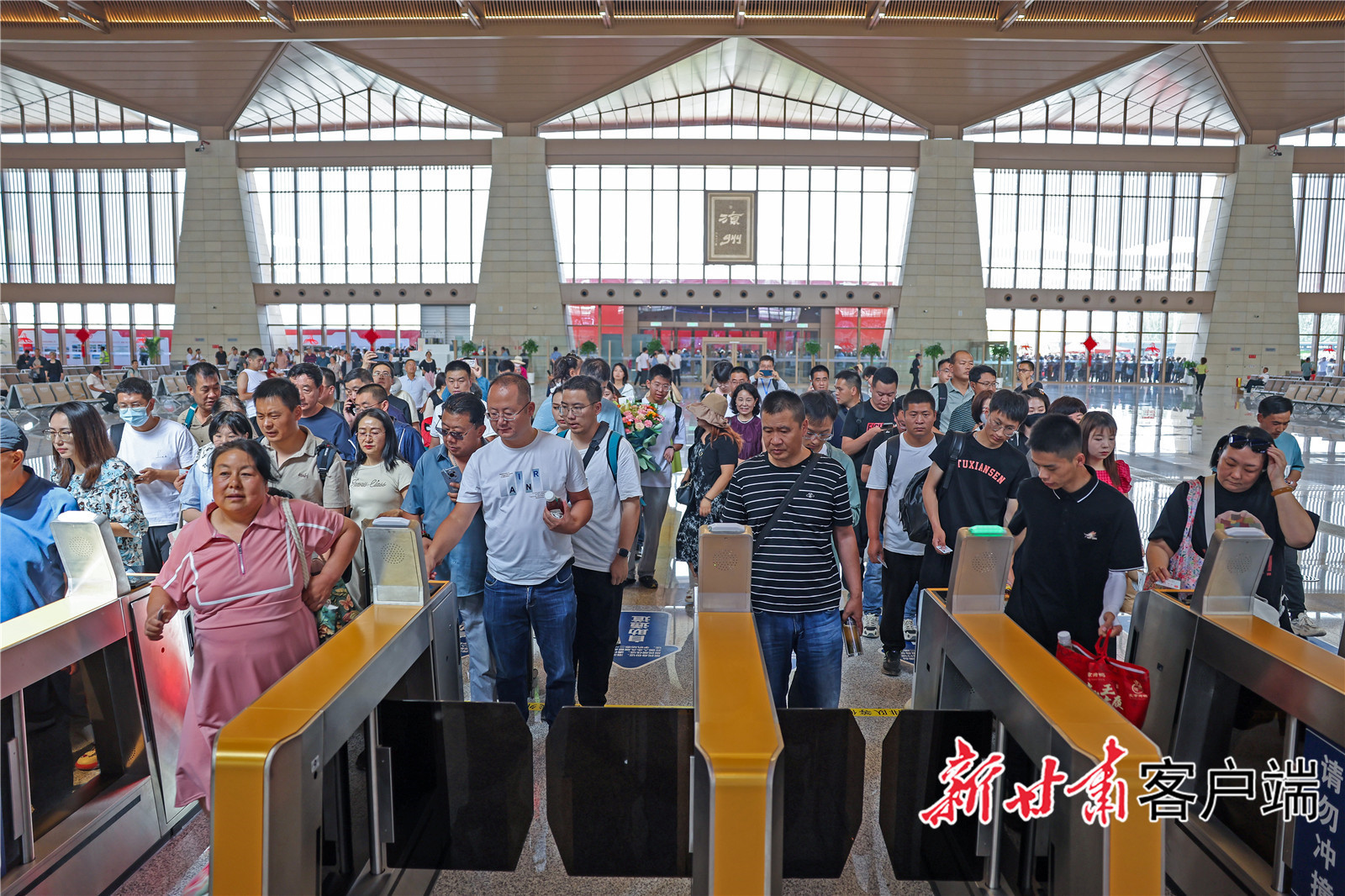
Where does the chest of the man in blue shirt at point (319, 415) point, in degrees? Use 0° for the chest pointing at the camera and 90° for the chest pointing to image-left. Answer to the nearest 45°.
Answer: approximately 45°

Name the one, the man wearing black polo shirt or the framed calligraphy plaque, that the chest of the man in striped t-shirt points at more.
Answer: the man wearing black polo shirt

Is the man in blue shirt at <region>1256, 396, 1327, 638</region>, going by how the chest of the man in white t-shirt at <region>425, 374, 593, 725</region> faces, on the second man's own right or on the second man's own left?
on the second man's own left

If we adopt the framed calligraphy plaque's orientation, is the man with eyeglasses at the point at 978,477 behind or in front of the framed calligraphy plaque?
in front

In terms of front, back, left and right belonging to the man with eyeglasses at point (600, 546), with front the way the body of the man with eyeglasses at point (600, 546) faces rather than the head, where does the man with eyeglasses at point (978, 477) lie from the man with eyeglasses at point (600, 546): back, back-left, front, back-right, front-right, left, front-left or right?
back-left

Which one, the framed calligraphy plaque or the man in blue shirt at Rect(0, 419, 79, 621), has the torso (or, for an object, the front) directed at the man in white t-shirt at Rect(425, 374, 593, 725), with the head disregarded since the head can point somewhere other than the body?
the framed calligraphy plaque

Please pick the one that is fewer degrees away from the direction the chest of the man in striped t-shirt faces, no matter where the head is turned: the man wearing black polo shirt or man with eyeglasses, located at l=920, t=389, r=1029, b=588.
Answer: the man wearing black polo shirt

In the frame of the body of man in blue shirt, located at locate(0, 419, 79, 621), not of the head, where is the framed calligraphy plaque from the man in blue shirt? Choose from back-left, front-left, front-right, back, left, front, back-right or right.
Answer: back

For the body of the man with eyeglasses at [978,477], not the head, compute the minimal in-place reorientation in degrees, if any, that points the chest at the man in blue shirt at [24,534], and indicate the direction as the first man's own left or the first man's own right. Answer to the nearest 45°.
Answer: approximately 45° to the first man's own right

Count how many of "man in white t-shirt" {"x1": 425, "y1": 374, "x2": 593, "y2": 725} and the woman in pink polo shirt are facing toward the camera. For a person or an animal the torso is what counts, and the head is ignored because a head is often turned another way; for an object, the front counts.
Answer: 2

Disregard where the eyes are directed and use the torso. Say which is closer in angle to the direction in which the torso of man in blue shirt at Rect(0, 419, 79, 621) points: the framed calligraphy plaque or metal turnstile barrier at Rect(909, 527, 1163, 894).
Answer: the metal turnstile barrier

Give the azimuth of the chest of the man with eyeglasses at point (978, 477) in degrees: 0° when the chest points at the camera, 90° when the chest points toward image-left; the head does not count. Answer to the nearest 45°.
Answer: approximately 0°
